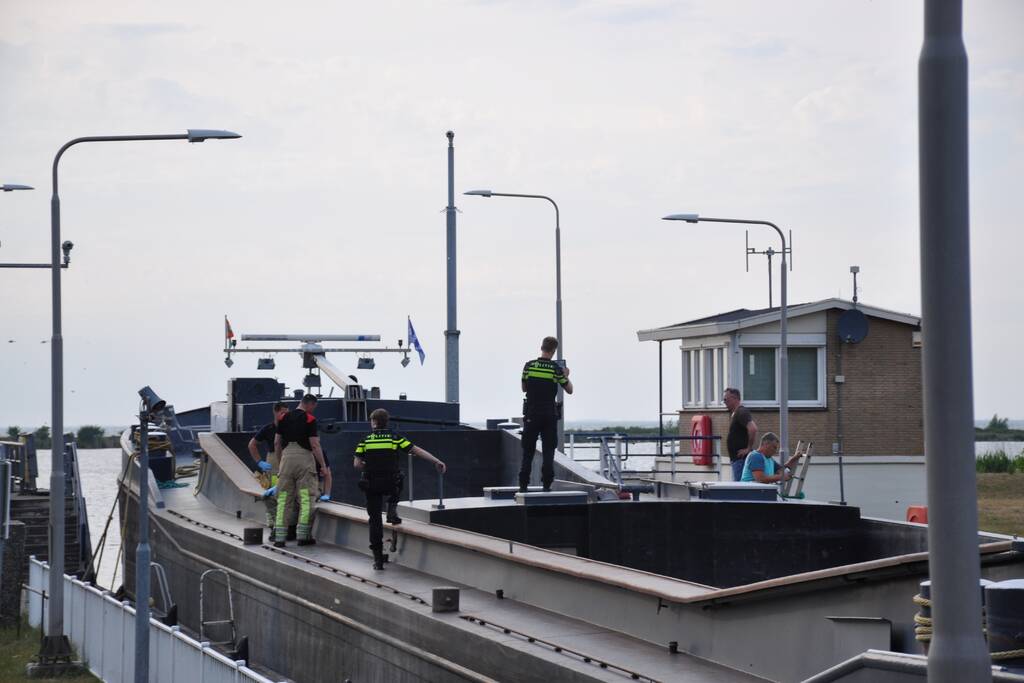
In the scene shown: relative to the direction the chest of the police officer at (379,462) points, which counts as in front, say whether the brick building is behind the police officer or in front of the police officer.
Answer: in front

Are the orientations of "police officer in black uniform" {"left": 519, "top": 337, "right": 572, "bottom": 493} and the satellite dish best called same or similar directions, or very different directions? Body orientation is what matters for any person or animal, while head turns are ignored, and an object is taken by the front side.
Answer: very different directions

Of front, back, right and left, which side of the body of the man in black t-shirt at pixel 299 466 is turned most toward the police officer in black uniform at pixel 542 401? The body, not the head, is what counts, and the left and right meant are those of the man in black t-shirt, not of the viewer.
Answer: right

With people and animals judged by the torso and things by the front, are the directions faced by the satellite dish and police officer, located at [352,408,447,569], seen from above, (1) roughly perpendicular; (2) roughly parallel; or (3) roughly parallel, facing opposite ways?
roughly parallel, facing opposite ways

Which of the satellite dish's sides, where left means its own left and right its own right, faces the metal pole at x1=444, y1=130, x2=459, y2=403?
right

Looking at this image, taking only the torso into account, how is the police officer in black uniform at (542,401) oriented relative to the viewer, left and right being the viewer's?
facing away from the viewer

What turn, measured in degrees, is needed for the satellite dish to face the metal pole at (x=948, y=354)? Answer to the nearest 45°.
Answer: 0° — it already faces it

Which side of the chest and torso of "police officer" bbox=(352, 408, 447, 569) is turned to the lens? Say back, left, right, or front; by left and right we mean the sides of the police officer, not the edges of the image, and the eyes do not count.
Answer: back

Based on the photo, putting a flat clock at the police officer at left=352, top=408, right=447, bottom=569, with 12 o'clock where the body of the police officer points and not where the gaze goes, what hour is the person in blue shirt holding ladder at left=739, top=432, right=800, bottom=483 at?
The person in blue shirt holding ladder is roughly at 2 o'clock from the police officer.

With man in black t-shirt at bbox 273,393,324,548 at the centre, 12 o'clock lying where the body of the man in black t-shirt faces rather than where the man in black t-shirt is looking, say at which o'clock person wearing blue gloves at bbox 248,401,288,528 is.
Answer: The person wearing blue gloves is roughly at 10 o'clock from the man in black t-shirt.

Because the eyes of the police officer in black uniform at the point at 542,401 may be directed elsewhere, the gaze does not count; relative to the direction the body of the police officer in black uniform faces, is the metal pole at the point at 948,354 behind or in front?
behind

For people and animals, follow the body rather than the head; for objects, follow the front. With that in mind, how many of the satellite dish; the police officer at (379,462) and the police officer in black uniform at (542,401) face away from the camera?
2

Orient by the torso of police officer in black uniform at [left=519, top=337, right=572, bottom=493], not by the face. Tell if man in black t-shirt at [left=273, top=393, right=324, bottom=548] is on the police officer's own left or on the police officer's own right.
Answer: on the police officer's own left

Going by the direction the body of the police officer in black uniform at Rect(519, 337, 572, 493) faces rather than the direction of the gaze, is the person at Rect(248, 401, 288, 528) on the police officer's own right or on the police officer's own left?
on the police officer's own left

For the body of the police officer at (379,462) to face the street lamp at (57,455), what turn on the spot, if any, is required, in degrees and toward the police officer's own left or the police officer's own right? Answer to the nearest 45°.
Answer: approximately 45° to the police officer's own left

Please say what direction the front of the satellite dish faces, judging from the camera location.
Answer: facing the viewer

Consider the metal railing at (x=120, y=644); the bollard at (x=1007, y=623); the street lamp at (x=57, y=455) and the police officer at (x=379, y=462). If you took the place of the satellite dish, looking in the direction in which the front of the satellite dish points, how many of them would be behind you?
0

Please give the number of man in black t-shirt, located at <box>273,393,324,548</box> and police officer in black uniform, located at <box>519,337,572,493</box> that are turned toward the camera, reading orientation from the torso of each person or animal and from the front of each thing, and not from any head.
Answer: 0
